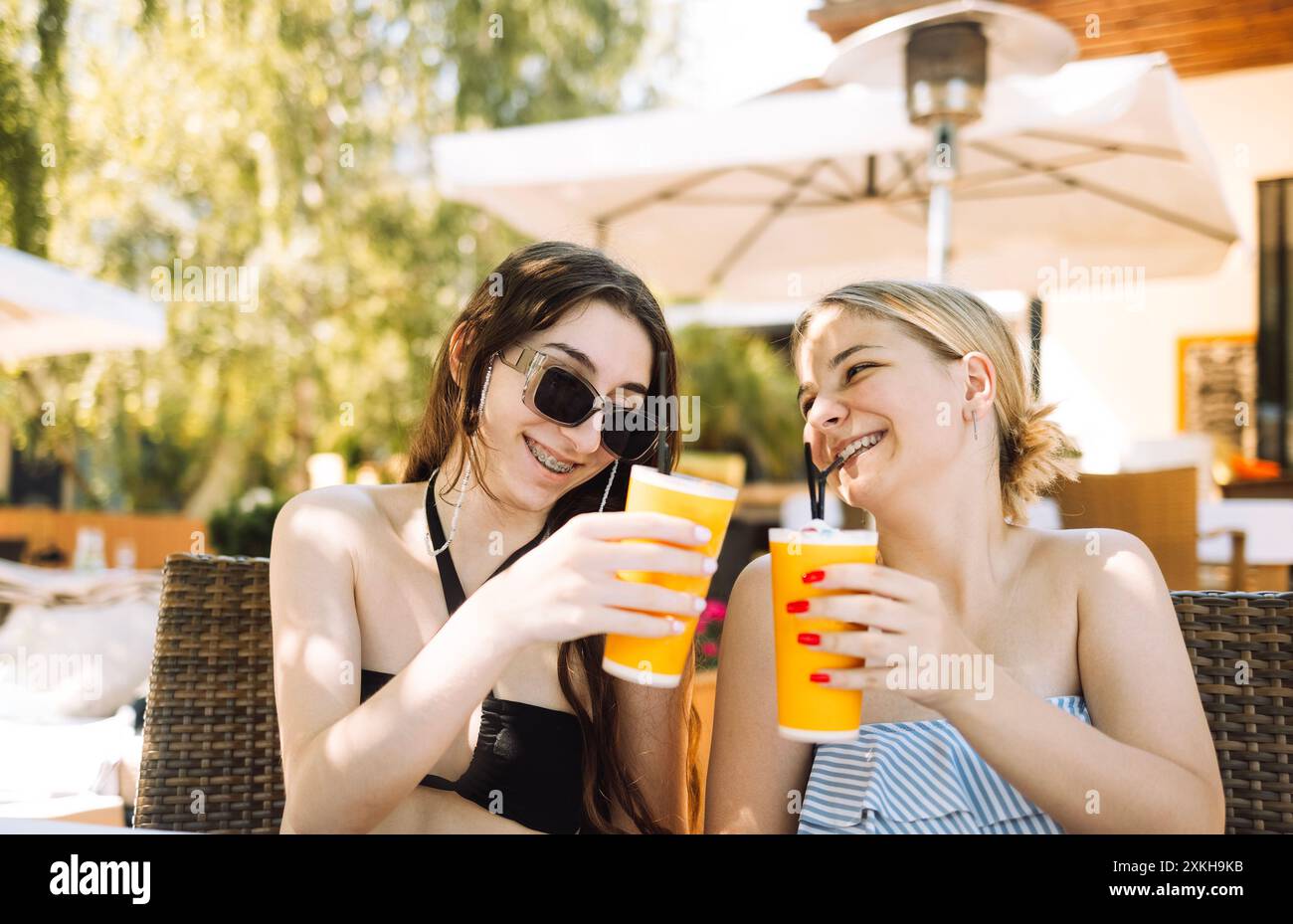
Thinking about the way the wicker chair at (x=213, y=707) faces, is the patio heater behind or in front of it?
behind

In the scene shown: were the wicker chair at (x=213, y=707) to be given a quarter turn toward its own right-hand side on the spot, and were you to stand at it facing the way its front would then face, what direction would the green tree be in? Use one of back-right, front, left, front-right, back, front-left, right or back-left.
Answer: right

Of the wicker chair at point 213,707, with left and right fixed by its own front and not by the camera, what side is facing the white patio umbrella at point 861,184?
back

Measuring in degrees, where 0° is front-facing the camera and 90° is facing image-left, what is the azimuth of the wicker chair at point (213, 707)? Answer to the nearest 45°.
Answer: approximately 0°

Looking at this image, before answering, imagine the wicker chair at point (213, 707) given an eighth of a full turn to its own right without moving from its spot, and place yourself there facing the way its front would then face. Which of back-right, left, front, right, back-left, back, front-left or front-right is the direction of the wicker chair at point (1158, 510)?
back

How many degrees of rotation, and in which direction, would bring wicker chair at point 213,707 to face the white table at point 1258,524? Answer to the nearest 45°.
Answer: approximately 135° to its left

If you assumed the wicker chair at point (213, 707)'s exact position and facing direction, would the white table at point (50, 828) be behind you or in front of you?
in front
